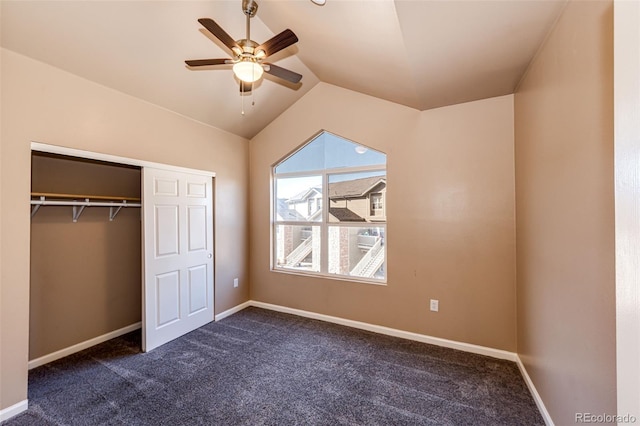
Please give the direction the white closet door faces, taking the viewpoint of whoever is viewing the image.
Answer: facing the viewer and to the right of the viewer

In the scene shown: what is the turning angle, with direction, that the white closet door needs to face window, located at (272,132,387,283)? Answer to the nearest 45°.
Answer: approximately 45° to its left
